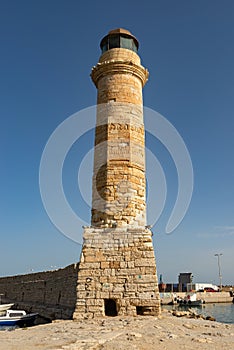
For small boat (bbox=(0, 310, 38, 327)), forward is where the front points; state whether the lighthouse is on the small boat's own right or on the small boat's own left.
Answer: on the small boat's own right

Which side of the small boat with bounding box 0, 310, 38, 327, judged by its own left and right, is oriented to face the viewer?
right

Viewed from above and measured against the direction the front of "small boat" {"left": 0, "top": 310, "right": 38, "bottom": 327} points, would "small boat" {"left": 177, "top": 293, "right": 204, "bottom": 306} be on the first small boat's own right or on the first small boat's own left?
on the first small boat's own left
